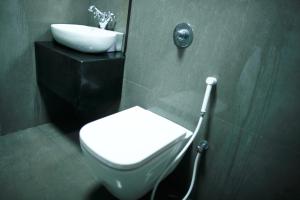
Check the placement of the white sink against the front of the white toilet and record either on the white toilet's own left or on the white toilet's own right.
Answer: on the white toilet's own right

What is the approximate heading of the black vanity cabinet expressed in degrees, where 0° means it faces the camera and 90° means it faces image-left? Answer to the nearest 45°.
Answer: approximately 45°

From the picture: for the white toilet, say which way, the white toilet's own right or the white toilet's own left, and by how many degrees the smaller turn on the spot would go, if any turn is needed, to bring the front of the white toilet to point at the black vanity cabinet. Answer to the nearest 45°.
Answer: approximately 90° to the white toilet's own right

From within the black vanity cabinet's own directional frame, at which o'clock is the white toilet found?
The white toilet is roughly at 10 o'clock from the black vanity cabinet.

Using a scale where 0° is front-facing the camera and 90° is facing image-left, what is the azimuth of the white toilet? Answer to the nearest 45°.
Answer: approximately 45°
